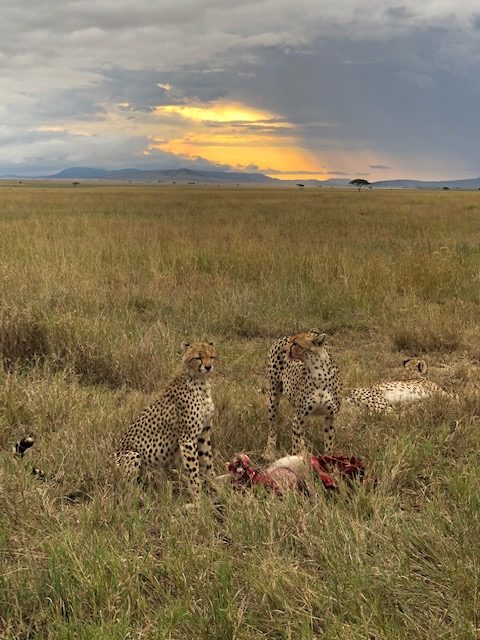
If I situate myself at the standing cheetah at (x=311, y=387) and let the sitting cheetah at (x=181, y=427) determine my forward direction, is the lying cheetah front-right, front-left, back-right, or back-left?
back-right

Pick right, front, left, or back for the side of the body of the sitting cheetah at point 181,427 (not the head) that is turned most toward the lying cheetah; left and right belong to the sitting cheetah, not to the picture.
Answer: left

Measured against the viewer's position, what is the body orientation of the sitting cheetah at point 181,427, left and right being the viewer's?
facing the viewer and to the right of the viewer

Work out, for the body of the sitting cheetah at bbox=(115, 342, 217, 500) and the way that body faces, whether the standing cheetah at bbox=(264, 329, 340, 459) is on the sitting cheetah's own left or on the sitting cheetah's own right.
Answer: on the sitting cheetah's own left
